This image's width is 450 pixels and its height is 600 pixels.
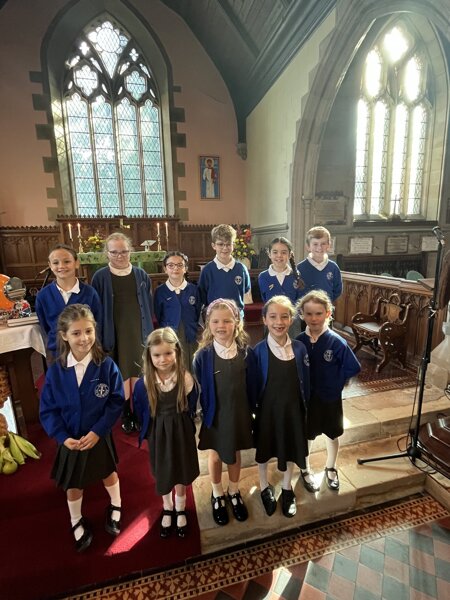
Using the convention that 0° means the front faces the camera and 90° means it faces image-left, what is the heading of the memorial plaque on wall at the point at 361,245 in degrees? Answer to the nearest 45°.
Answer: approximately 0°

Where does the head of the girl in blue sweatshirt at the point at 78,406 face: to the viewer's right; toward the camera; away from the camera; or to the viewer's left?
toward the camera

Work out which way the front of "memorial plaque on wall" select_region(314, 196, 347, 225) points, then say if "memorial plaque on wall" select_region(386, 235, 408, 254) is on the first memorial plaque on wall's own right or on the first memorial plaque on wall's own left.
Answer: on the first memorial plaque on wall's own left

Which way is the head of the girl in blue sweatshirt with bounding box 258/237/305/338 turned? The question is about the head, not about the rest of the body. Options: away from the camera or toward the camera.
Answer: toward the camera

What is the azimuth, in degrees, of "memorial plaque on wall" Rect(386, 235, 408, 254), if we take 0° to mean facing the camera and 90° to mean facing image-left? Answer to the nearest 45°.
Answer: approximately 0°

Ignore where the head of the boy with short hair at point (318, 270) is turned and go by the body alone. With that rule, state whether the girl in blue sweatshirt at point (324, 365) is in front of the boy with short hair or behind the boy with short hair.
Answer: in front

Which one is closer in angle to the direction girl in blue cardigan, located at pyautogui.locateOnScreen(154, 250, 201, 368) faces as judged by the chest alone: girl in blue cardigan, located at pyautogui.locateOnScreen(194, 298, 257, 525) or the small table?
the girl in blue cardigan, located at pyautogui.locateOnScreen(194, 298, 257, 525)

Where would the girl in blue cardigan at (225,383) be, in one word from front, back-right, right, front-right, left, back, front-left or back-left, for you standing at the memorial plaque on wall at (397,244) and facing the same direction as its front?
front

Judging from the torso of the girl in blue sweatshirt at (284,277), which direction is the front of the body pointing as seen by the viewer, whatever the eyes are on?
toward the camera

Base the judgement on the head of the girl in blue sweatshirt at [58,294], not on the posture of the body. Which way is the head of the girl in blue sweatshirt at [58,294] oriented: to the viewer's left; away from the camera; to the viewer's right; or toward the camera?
toward the camera

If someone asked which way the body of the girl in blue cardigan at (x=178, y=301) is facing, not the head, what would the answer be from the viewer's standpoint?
toward the camera

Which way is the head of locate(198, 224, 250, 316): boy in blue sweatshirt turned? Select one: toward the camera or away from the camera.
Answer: toward the camera

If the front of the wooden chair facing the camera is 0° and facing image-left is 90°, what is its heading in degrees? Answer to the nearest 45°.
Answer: approximately 45°

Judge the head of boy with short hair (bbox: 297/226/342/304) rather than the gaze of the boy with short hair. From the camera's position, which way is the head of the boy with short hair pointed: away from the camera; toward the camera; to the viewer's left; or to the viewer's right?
toward the camera

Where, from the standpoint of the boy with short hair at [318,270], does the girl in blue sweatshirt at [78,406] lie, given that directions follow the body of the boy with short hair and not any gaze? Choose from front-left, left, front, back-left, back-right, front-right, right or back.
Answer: front-right

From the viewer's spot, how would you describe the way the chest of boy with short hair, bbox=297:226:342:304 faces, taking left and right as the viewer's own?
facing the viewer
